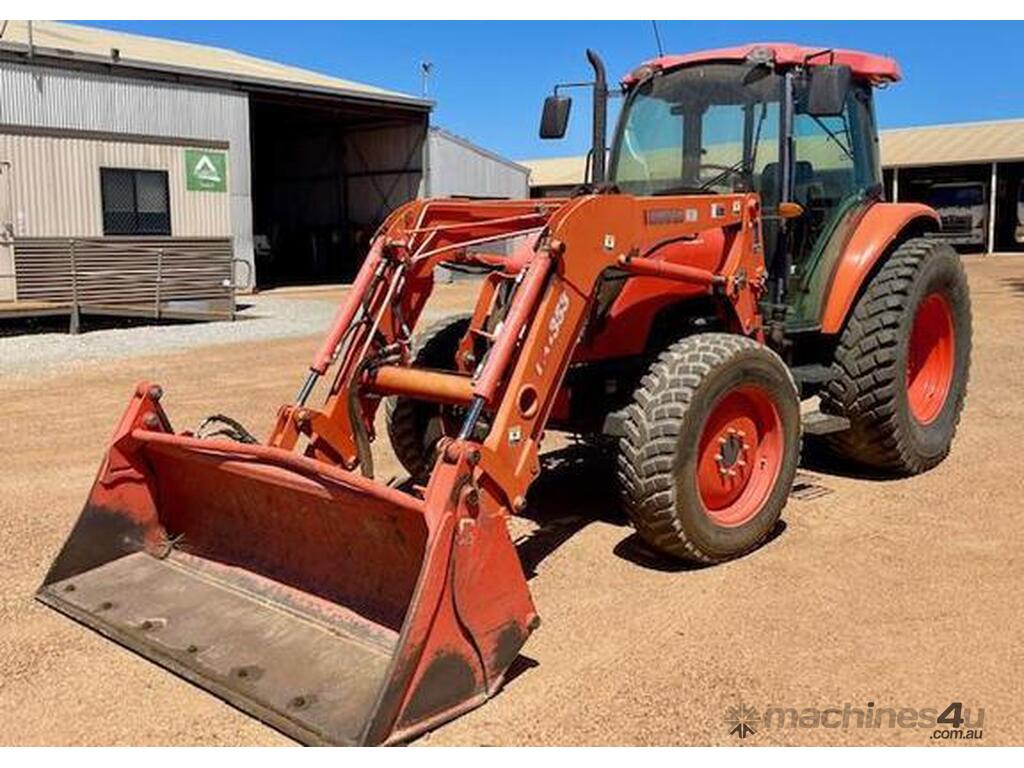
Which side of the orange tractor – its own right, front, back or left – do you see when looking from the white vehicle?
back

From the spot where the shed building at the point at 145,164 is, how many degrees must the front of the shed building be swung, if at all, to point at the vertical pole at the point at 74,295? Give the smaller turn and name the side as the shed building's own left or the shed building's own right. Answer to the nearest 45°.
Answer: approximately 45° to the shed building's own right

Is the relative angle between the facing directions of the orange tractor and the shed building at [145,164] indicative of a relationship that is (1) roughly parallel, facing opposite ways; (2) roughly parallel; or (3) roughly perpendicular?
roughly perpendicular

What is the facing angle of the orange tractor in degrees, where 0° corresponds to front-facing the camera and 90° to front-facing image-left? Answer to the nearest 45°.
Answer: approximately 45°

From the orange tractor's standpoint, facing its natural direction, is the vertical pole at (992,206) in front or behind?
behind

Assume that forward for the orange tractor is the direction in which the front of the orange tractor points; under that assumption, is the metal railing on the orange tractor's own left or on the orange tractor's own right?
on the orange tractor's own right

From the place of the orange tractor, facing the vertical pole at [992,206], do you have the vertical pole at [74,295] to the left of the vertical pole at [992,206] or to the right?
left

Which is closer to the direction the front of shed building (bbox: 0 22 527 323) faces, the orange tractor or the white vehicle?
the orange tractor

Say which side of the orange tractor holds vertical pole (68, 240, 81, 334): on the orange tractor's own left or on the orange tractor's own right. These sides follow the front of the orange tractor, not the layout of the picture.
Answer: on the orange tractor's own right

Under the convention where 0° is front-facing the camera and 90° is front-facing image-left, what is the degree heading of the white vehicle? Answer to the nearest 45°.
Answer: approximately 0°
